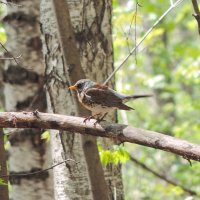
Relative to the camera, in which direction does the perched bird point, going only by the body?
to the viewer's left

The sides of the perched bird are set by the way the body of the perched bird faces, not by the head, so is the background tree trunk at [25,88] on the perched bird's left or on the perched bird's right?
on the perched bird's right
